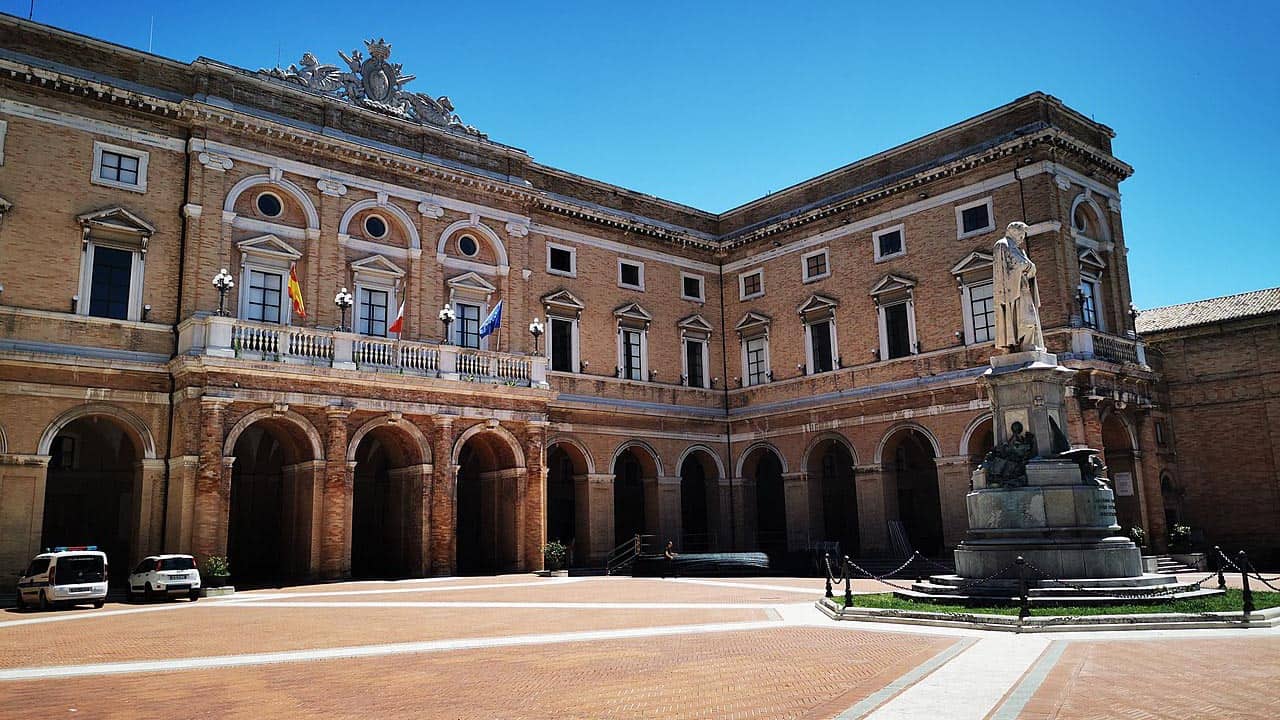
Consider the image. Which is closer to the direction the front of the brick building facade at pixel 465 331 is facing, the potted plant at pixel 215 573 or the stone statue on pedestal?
the stone statue on pedestal

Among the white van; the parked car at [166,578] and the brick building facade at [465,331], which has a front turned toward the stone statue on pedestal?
the brick building facade

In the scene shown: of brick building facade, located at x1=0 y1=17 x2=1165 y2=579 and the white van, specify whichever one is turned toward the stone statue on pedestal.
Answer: the brick building facade

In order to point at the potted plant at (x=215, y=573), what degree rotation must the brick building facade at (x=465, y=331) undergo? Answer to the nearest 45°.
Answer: approximately 90° to its right
